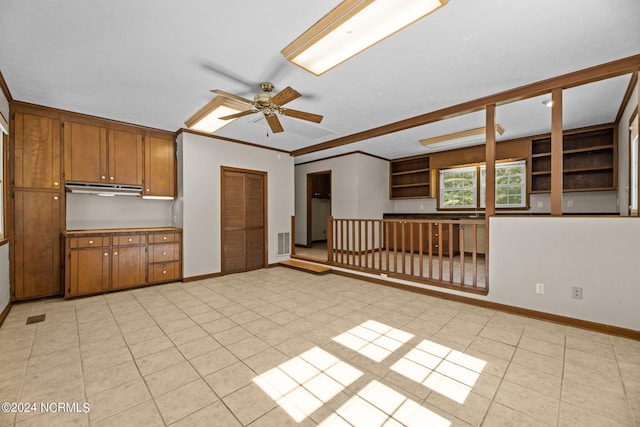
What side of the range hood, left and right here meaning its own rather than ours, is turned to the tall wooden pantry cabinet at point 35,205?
right

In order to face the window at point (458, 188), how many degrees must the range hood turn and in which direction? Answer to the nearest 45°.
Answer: approximately 90° to its left

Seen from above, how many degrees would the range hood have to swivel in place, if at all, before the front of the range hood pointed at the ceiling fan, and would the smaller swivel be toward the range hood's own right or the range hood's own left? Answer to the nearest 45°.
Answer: approximately 45° to the range hood's own left

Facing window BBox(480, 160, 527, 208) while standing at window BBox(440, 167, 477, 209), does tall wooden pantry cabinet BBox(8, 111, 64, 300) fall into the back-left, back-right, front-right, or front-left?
back-right

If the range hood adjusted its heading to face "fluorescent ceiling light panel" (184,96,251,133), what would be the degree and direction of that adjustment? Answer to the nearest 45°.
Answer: approximately 45° to its left

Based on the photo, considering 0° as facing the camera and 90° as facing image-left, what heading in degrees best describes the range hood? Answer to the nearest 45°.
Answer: approximately 0°

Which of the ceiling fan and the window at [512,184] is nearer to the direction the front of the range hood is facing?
the ceiling fan
